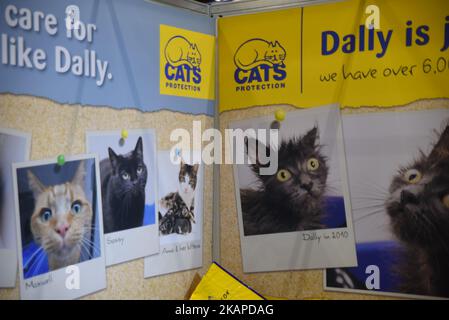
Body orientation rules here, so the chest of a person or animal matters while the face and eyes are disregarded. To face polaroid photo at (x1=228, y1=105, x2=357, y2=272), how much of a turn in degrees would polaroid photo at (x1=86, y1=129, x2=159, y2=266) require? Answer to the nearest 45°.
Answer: approximately 45° to its left

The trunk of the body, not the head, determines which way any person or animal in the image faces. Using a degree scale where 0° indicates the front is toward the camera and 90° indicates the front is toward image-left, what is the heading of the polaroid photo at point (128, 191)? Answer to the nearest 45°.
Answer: approximately 315°

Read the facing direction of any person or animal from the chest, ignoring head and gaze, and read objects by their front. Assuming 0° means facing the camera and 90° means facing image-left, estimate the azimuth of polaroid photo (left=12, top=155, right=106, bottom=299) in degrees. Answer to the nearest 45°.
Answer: approximately 315°
